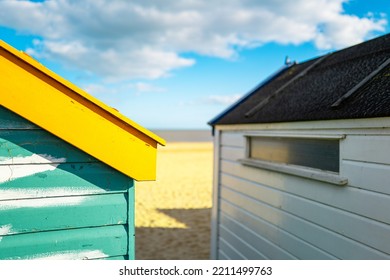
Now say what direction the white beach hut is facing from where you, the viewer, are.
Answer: facing away from the viewer and to the left of the viewer

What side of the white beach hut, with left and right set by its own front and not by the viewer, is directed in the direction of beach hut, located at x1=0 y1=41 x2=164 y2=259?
left
